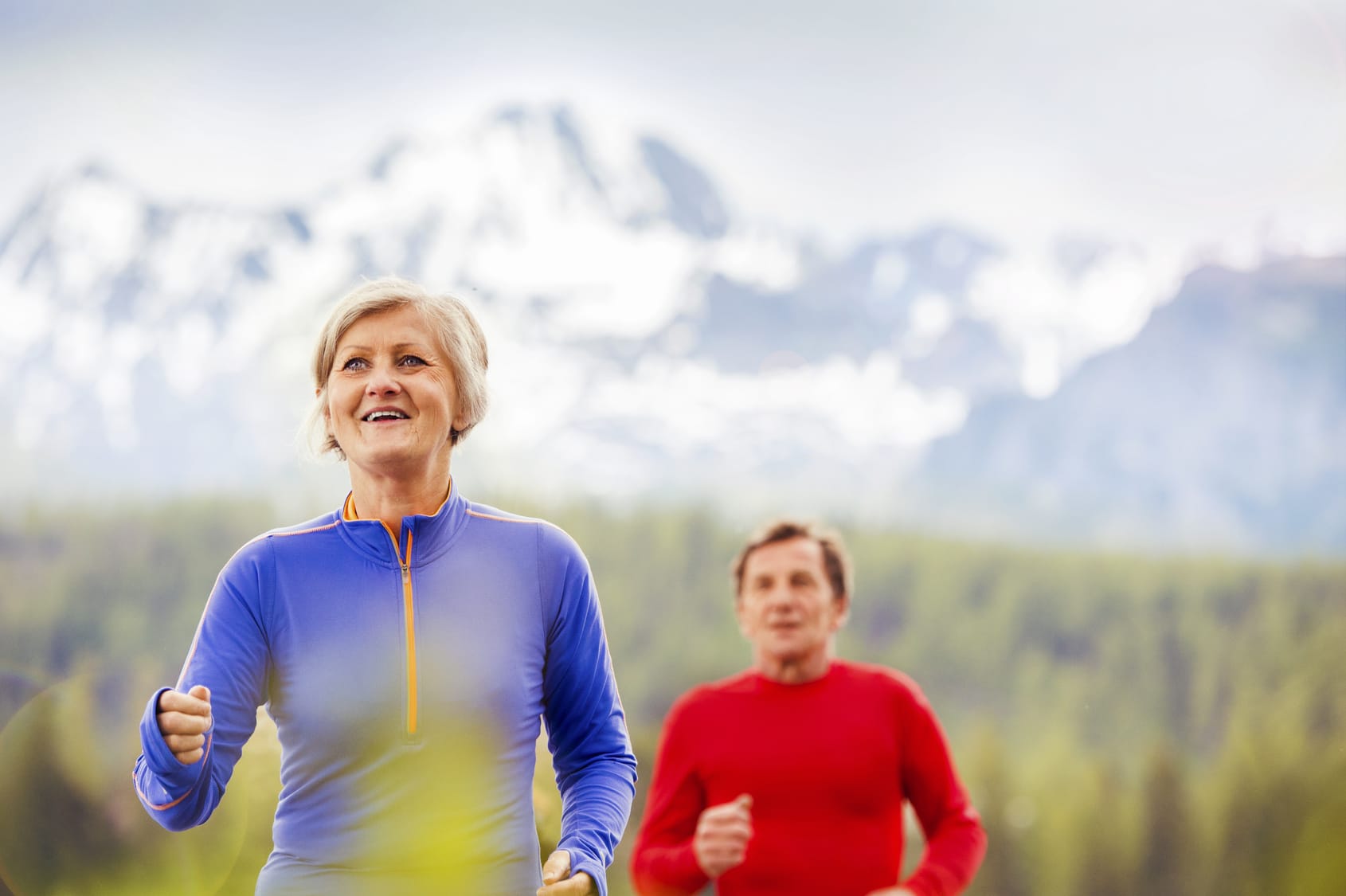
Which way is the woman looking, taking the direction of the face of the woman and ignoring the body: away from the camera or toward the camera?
toward the camera

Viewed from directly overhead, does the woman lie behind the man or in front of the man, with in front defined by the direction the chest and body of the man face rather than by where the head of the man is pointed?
in front

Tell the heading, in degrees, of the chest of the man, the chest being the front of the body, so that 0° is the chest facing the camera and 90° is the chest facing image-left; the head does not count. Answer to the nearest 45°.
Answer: approximately 0°

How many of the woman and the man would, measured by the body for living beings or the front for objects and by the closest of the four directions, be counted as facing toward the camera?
2

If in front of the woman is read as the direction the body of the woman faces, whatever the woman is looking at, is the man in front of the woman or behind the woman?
behind

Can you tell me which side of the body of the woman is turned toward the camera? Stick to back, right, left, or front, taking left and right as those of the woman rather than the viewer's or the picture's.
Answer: front

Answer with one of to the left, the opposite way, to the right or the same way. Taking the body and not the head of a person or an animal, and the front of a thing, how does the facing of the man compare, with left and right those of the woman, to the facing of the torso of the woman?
the same way

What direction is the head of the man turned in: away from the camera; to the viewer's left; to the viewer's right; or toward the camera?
toward the camera
